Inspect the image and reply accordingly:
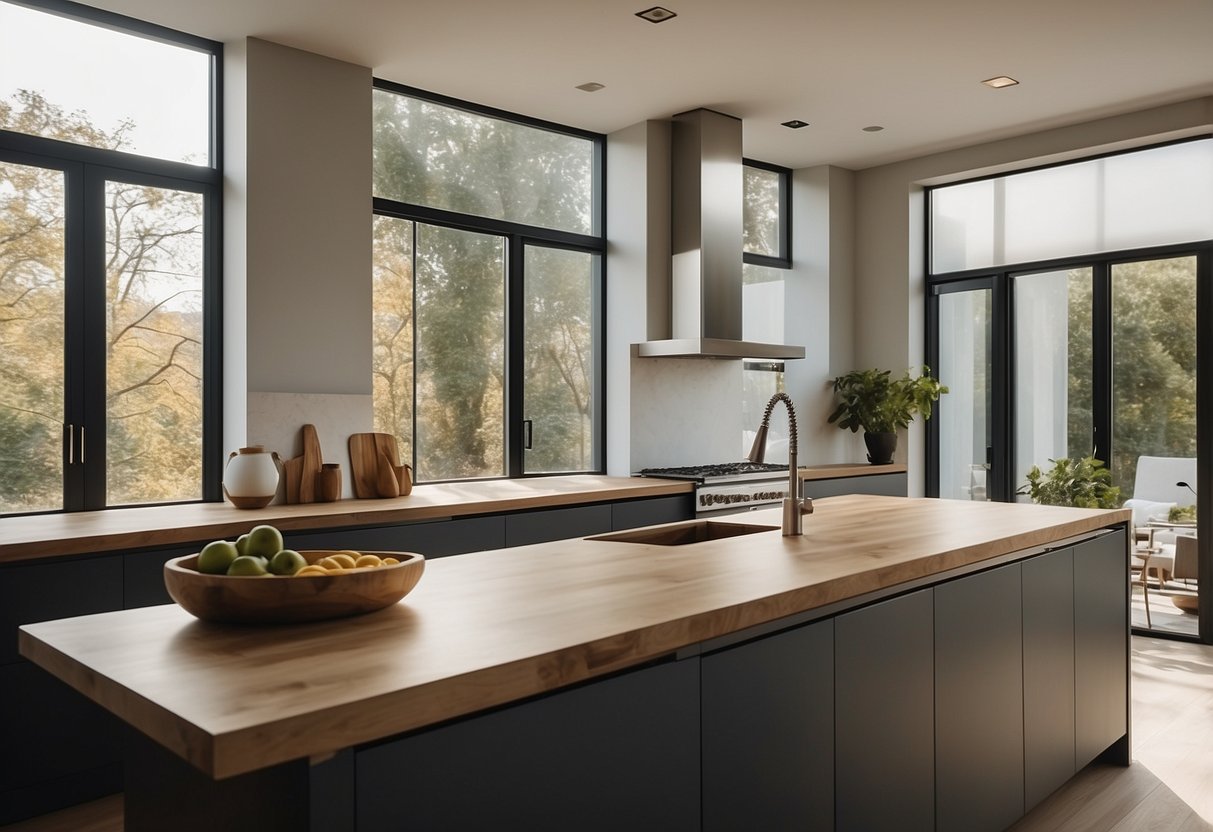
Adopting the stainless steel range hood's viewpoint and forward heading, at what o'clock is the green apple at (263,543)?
The green apple is roughly at 2 o'clock from the stainless steel range hood.

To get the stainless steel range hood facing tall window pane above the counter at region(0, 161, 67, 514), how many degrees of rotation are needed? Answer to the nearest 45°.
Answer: approximately 90° to its right

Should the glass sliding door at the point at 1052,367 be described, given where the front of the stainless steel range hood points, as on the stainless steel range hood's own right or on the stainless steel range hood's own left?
on the stainless steel range hood's own left

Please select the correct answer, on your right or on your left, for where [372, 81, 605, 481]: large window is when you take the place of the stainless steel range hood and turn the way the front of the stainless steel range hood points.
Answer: on your right

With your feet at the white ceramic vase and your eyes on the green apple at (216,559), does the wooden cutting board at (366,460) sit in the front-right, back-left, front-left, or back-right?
back-left

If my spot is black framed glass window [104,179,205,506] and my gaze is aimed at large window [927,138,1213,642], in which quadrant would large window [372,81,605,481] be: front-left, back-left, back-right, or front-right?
front-left

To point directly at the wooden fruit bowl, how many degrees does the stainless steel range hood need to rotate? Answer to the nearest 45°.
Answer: approximately 45° to its right

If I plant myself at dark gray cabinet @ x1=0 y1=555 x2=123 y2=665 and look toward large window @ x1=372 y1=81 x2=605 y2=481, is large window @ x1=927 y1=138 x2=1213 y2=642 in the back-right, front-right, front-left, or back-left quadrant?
front-right

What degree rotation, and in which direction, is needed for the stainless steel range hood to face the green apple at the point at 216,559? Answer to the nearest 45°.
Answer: approximately 45° to its right

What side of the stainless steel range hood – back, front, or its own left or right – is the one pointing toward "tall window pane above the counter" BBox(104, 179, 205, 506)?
right

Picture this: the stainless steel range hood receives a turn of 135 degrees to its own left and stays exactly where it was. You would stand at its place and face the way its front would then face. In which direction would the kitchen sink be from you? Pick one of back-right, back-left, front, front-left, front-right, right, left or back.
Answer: back

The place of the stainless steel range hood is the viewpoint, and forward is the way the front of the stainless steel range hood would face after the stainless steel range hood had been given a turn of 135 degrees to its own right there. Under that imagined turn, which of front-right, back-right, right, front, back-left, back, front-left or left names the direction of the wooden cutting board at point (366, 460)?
front-left

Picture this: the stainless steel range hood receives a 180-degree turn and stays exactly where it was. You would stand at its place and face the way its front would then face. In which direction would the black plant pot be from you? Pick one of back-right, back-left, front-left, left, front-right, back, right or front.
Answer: right

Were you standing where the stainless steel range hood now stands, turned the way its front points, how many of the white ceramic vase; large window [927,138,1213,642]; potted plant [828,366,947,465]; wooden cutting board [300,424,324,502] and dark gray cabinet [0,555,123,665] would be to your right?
3

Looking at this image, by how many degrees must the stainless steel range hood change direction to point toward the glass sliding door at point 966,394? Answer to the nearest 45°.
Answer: approximately 90° to its left

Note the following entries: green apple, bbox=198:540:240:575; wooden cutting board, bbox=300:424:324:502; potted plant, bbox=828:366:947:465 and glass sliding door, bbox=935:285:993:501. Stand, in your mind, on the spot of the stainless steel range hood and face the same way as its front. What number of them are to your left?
2

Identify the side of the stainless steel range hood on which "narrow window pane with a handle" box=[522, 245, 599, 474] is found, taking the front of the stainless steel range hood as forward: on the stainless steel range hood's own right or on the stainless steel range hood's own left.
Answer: on the stainless steel range hood's own right

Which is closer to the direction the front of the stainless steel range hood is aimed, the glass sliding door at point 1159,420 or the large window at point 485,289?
the glass sliding door

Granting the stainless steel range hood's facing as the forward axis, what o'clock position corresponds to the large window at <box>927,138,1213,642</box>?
The large window is roughly at 10 o'clock from the stainless steel range hood.

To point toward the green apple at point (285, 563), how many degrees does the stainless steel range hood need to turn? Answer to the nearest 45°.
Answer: approximately 45° to its right
